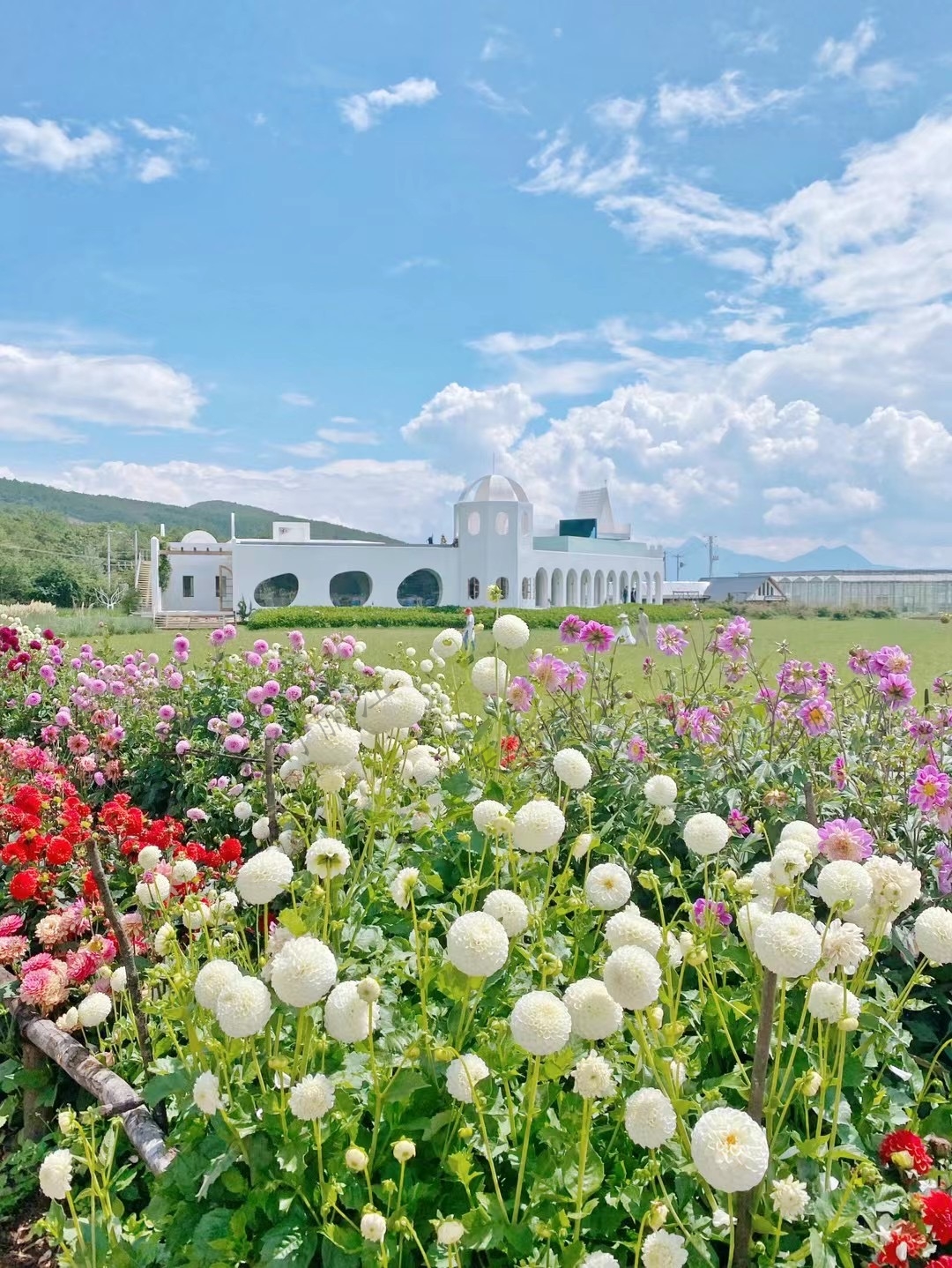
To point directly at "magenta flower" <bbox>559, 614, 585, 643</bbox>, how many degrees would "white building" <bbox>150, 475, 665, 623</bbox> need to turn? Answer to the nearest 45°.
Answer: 0° — it already faces it

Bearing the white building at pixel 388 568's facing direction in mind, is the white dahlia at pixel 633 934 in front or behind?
in front

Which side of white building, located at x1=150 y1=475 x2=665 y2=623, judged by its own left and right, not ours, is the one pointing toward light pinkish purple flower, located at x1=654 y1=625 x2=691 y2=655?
front

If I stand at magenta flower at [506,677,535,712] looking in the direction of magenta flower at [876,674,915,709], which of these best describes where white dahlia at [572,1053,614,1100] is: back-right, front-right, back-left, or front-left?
back-right

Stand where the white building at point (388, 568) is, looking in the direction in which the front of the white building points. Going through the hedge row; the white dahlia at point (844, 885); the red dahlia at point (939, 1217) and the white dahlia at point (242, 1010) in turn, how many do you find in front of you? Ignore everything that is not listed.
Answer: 4

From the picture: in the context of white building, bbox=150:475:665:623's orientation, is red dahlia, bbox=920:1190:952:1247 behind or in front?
in front

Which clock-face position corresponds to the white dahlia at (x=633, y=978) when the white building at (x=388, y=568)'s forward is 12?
The white dahlia is roughly at 12 o'clock from the white building.

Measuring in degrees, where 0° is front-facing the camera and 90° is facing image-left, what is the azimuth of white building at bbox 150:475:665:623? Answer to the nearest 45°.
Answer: approximately 0°

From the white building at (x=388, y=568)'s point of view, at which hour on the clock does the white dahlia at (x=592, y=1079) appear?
The white dahlia is roughly at 12 o'clock from the white building.

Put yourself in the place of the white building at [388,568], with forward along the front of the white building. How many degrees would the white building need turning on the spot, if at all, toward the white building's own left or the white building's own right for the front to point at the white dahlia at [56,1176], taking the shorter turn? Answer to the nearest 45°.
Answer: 0° — it already faces it

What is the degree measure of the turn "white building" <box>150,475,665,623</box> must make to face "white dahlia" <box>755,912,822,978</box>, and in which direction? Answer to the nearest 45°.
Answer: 0° — it already faces it

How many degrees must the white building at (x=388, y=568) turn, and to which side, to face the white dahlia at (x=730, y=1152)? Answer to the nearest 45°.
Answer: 0° — it already faces it

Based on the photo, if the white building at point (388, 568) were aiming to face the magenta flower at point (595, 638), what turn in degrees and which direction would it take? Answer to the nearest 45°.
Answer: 0° — it already faces it

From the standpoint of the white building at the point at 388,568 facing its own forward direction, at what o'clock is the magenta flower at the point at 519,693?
The magenta flower is roughly at 12 o'clock from the white building.

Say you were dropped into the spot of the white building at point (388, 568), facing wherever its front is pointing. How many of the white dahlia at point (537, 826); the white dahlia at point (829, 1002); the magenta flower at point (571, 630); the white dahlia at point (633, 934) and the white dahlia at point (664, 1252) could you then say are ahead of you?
5

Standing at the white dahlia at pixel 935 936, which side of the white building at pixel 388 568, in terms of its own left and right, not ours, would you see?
front

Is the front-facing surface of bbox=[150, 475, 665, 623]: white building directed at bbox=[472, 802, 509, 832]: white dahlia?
yes
